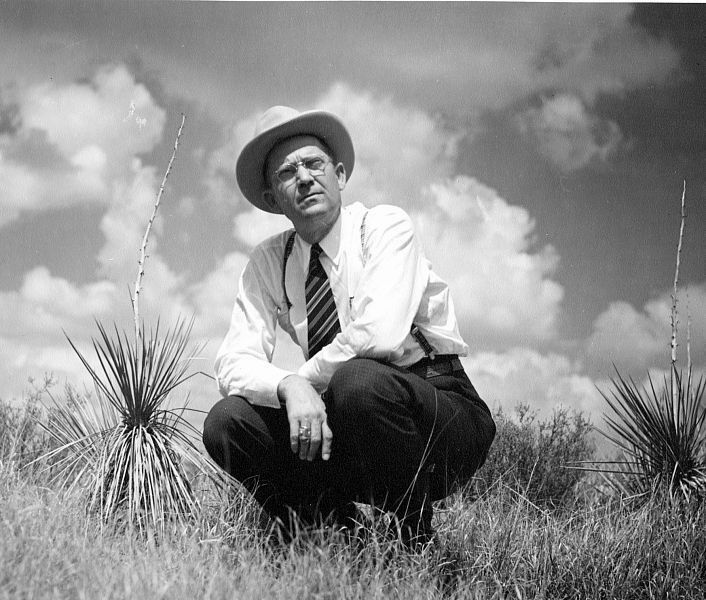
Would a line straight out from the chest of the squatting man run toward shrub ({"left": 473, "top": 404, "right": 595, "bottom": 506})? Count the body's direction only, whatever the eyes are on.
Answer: no

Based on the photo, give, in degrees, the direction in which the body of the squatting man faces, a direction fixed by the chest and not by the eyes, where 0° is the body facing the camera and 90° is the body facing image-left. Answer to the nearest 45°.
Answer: approximately 45°
